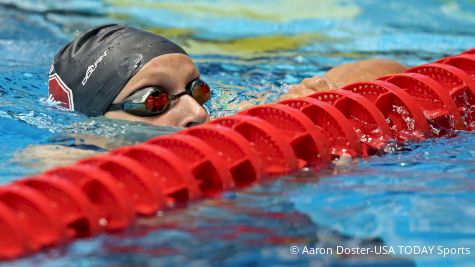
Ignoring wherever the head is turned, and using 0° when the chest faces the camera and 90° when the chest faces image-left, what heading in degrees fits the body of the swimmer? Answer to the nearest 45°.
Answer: approximately 315°
